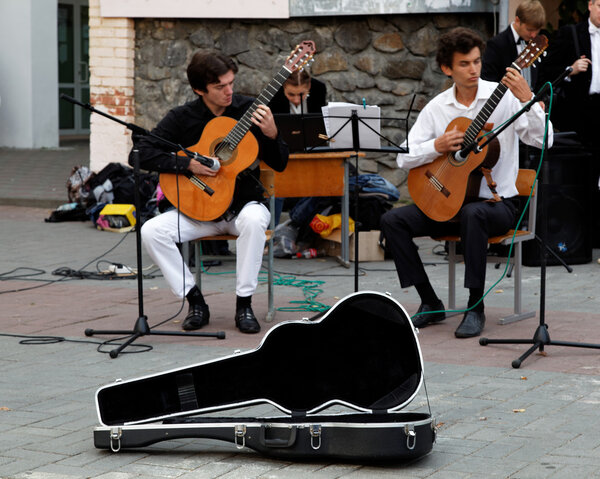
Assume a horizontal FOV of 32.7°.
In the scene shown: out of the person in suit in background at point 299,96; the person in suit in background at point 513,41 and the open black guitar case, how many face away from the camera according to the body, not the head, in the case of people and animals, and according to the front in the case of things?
0

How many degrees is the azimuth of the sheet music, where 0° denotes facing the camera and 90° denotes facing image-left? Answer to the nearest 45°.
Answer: approximately 180°

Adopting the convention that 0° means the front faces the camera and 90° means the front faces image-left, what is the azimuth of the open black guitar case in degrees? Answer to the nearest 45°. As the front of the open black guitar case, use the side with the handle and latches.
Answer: approximately 0°

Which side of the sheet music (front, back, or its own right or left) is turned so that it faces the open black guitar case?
back

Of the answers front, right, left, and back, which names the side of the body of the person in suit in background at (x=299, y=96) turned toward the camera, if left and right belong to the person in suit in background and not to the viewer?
front

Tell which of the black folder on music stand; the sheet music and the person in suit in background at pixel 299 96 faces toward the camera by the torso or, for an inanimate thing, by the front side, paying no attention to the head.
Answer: the person in suit in background

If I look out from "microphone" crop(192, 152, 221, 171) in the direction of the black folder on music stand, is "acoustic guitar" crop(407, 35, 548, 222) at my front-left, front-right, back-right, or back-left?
front-right

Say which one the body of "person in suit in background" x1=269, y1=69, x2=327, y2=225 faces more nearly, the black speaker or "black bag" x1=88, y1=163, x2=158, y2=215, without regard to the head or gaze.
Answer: the black speaker

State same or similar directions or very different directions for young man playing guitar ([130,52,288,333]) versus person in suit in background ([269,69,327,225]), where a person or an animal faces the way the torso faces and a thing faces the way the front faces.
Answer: same or similar directions

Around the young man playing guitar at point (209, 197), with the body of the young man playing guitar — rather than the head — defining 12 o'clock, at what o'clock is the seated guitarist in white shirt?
The seated guitarist in white shirt is roughly at 9 o'clock from the young man playing guitar.

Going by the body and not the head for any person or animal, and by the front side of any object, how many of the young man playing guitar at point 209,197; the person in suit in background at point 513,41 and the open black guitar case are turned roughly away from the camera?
0

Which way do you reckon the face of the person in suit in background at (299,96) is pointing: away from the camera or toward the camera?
toward the camera

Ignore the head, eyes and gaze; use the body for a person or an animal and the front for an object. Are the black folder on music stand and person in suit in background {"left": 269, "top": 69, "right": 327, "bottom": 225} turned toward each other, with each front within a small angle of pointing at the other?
yes

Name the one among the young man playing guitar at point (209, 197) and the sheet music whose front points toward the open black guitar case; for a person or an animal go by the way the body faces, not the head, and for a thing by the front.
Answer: the young man playing guitar

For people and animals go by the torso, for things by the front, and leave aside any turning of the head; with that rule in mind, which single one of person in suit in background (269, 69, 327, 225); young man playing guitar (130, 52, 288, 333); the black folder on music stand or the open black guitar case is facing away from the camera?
the black folder on music stand

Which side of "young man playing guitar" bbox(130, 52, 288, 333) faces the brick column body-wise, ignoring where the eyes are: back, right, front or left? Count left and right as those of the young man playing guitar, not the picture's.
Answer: back

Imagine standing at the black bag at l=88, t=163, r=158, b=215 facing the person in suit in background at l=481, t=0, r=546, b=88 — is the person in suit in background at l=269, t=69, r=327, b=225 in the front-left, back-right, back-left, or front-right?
front-right

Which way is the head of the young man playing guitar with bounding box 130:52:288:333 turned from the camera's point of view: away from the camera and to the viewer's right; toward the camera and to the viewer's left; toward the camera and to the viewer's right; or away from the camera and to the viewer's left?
toward the camera and to the viewer's right
